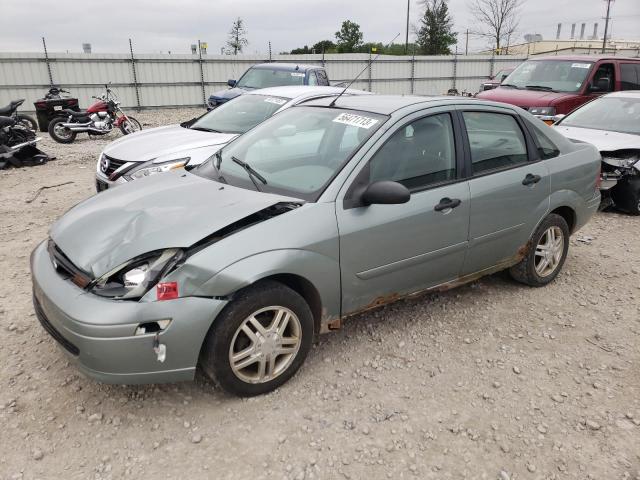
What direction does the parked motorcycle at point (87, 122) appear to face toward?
to the viewer's right

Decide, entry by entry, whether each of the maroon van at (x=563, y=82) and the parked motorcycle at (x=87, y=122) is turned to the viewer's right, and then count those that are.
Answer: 1

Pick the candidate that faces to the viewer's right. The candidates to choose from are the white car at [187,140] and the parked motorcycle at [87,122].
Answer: the parked motorcycle

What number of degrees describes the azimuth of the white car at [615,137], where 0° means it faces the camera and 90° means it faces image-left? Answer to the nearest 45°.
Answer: approximately 45°

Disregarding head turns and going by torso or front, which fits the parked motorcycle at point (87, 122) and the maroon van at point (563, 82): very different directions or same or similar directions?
very different directions

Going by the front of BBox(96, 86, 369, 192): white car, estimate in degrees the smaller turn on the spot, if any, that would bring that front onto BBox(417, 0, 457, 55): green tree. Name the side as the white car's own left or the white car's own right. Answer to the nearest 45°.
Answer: approximately 180°

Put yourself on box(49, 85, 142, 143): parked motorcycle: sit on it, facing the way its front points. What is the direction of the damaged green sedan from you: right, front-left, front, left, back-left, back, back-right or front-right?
right

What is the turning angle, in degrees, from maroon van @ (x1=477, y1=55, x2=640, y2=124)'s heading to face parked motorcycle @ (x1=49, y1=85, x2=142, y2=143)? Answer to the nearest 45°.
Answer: approximately 45° to its right

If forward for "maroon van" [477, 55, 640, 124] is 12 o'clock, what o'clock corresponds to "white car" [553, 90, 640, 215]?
The white car is roughly at 10 o'clock from the maroon van.

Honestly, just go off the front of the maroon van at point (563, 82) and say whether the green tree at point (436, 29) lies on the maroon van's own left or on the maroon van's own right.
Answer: on the maroon van's own right

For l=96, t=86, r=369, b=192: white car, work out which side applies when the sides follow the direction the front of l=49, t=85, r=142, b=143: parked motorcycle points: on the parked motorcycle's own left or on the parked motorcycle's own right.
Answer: on the parked motorcycle's own right
